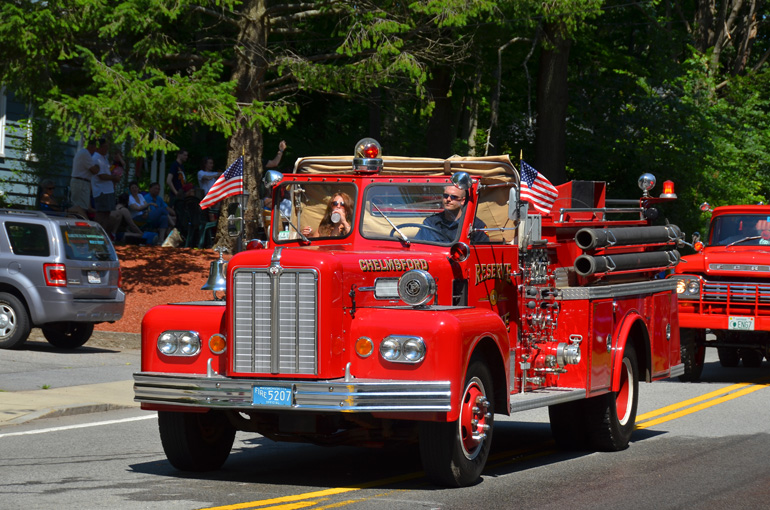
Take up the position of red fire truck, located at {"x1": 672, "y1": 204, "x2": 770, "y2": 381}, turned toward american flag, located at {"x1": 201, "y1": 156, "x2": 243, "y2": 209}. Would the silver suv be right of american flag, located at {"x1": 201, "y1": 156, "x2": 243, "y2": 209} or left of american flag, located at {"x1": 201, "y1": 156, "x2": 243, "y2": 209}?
right

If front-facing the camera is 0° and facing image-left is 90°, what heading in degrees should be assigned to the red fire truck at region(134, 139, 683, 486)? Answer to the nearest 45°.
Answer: approximately 45°

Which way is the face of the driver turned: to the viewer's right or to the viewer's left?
to the viewer's left

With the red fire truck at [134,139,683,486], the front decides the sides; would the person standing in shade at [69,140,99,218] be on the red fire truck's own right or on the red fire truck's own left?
on the red fire truck's own right

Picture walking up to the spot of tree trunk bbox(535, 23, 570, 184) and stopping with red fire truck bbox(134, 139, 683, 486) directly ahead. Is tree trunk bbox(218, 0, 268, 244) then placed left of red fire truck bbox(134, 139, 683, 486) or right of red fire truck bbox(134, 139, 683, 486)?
right

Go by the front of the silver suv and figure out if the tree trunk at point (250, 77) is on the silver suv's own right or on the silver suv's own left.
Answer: on the silver suv's own right

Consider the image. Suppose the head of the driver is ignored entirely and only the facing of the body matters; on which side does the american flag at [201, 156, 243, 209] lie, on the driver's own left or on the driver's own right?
on the driver's own right

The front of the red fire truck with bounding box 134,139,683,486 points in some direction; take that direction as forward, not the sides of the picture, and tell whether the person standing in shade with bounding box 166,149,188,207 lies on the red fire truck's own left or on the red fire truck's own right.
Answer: on the red fire truck's own right

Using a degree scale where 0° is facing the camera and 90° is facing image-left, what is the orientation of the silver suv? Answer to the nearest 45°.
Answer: approximately 135°

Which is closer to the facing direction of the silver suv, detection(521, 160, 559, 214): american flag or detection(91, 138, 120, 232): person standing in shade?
the person standing in shade

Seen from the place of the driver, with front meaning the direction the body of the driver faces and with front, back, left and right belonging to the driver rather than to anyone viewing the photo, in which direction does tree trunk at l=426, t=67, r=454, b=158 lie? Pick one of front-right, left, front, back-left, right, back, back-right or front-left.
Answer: back-right
